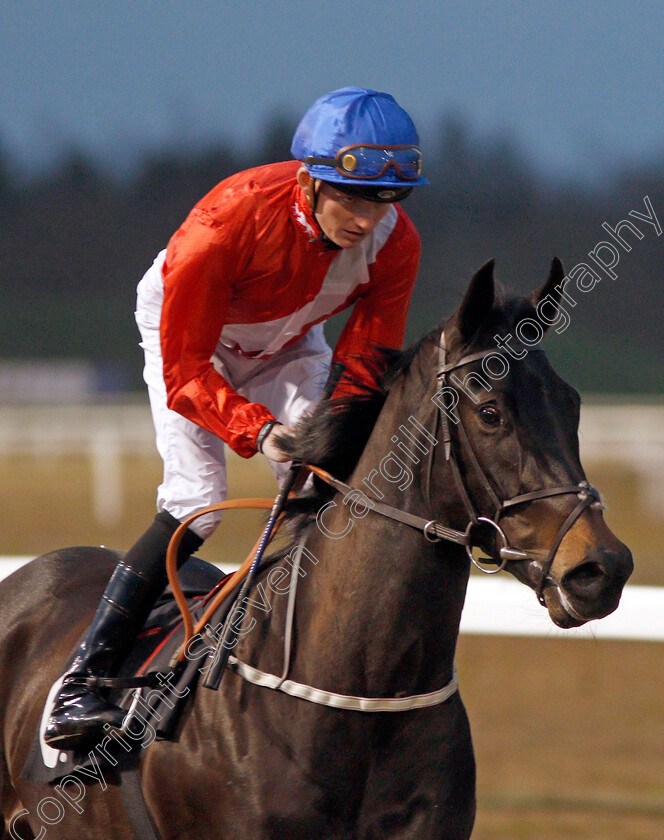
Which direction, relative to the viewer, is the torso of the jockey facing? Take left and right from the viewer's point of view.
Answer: facing the viewer and to the right of the viewer
